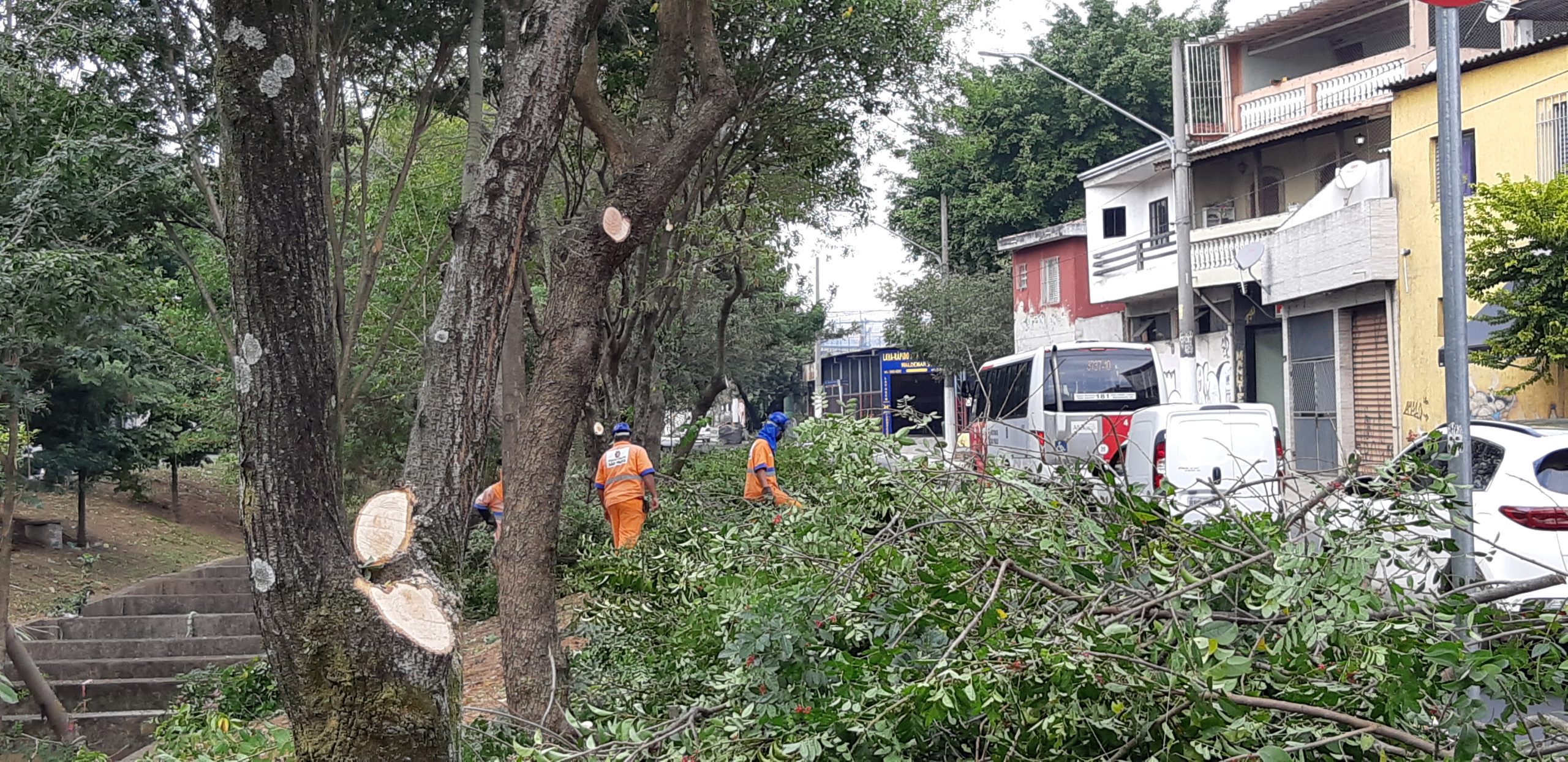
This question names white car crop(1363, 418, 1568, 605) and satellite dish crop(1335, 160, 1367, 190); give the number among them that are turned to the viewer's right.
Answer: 0

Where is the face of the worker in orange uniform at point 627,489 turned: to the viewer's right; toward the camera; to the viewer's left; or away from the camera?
away from the camera

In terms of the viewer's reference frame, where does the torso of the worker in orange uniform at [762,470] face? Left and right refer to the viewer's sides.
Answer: facing to the right of the viewer

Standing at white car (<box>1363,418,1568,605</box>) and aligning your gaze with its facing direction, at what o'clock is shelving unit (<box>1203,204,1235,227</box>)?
The shelving unit is roughly at 1 o'clock from the white car.

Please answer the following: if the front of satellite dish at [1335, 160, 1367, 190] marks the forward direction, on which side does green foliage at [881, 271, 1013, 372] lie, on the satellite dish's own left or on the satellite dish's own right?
on the satellite dish's own right

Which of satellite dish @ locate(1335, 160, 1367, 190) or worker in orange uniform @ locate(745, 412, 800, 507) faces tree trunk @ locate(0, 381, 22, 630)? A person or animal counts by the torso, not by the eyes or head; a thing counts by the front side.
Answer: the satellite dish

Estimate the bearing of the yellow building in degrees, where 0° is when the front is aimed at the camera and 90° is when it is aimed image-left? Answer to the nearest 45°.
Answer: approximately 45°

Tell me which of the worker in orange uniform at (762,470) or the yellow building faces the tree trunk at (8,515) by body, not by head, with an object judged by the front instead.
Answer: the yellow building

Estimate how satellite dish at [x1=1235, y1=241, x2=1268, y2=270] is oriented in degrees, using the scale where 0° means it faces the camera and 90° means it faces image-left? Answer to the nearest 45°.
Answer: approximately 45°

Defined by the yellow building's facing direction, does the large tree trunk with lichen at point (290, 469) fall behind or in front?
in front
